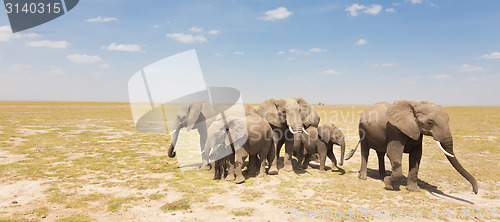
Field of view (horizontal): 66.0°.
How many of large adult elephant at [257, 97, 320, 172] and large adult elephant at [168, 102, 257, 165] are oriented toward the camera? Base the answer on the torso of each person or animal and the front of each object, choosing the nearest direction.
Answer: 1

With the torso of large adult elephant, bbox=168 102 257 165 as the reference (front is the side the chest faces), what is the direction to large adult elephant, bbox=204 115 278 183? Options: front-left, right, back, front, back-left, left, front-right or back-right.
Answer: back-left

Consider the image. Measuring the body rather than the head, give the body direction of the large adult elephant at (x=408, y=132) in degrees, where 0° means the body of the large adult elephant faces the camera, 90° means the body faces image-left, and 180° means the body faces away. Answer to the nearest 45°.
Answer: approximately 315°

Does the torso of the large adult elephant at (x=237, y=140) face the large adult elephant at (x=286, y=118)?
no

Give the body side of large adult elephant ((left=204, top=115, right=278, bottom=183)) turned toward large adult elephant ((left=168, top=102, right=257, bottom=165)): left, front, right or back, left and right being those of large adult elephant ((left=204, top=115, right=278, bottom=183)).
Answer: right

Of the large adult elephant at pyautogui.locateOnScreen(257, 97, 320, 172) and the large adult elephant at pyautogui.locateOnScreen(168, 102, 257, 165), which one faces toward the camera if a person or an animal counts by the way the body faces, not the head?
the large adult elephant at pyautogui.locateOnScreen(257, 97, 320, 172)

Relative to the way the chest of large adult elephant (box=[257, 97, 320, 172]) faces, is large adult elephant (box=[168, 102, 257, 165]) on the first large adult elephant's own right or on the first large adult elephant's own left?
on the first large adult elephant's own right

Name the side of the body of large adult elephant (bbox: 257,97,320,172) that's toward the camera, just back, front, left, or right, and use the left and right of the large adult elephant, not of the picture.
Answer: front

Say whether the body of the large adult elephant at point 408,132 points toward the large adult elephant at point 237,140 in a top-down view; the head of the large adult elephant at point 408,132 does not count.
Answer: no

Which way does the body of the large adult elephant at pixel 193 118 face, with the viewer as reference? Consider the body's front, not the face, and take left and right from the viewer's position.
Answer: facing to the left of the viewer

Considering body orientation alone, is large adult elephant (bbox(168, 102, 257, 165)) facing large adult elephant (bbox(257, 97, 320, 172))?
no

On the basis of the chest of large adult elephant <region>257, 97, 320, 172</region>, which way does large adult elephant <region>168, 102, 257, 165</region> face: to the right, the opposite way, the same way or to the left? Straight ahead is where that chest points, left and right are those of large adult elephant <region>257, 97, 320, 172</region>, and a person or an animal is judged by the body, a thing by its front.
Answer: to the right

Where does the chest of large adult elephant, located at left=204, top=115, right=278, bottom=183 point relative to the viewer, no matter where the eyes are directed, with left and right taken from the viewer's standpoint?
facing the viewer and to the left of the viewer

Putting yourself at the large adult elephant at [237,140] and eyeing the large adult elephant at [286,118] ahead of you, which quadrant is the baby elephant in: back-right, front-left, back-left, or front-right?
front-right

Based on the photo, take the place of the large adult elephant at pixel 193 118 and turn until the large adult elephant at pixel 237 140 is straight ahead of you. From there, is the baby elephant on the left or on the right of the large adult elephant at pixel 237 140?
left

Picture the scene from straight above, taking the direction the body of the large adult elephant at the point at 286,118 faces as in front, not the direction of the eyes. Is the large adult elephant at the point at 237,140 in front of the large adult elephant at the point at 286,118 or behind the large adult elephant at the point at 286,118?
in front
